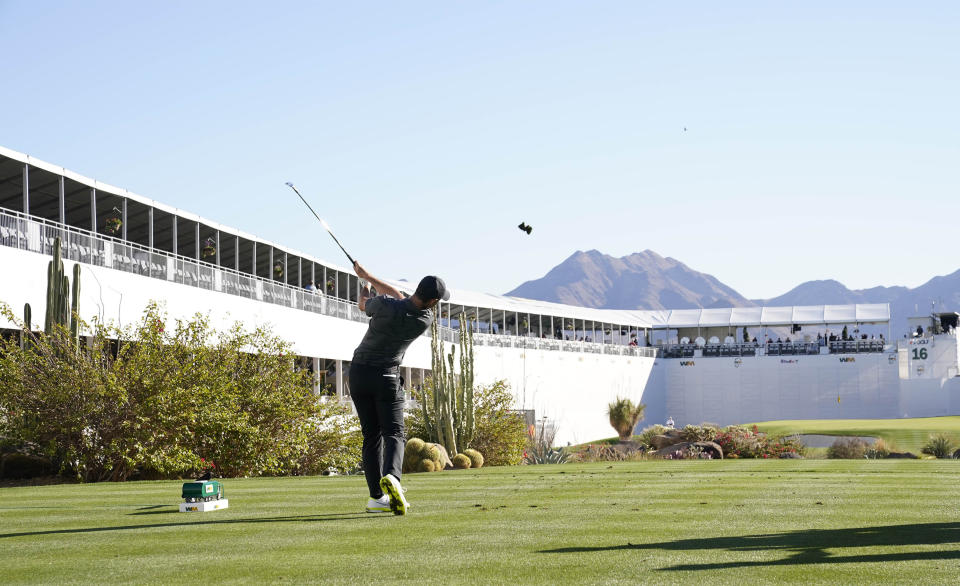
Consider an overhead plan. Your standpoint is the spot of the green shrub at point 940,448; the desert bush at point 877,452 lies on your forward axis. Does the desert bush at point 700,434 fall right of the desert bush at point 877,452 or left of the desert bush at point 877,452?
right

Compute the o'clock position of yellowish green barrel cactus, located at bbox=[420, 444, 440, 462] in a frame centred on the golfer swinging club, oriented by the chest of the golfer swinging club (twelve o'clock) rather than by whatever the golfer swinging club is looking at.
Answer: The yellowish green barrel cactus is roughly at 12 o'clock from the golfer swinging club.

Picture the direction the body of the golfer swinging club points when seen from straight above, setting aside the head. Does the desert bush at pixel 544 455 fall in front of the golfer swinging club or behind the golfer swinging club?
in front

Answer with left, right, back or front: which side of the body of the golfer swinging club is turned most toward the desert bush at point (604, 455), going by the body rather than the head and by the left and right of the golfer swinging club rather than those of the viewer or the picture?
front

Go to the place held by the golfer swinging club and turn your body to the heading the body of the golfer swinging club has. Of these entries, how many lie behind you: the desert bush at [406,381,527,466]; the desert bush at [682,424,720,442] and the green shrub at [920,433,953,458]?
0

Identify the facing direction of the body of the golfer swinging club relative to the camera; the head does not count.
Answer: away from the camera

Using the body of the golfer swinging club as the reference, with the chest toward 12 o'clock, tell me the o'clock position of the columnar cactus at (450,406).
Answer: The columnar cactus is roughly at 12 o'clock from the golfer swinging club.

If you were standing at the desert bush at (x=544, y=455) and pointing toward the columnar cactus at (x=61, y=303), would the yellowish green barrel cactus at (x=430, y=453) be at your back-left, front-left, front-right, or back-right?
front-left

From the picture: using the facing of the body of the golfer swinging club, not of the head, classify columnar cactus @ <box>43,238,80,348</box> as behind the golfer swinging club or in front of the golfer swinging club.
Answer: in front

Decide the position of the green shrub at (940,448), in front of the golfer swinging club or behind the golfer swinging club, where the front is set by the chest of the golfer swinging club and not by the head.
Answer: in front

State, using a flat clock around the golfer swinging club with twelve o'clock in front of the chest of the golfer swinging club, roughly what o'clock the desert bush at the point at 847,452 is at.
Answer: The desert bush is roughly at 1 o'clock from the golfer swinging club.

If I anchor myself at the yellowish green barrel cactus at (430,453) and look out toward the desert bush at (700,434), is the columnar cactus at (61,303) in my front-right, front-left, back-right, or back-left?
back-left

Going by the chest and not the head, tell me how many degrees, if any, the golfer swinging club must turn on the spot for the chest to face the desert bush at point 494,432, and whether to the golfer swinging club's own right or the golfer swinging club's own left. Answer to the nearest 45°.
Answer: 0° — they already face it
